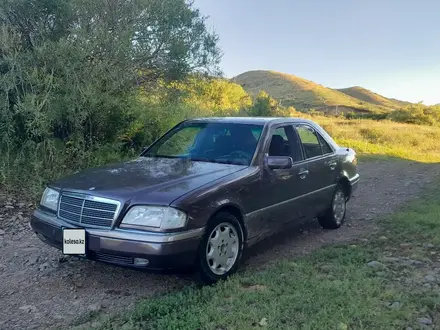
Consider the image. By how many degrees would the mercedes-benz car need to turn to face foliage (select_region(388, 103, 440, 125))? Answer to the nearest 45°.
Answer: approximately 180°

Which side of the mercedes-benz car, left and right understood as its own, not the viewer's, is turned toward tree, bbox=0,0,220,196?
right

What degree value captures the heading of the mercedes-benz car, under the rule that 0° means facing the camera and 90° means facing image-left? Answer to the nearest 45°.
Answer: approximately 45°
